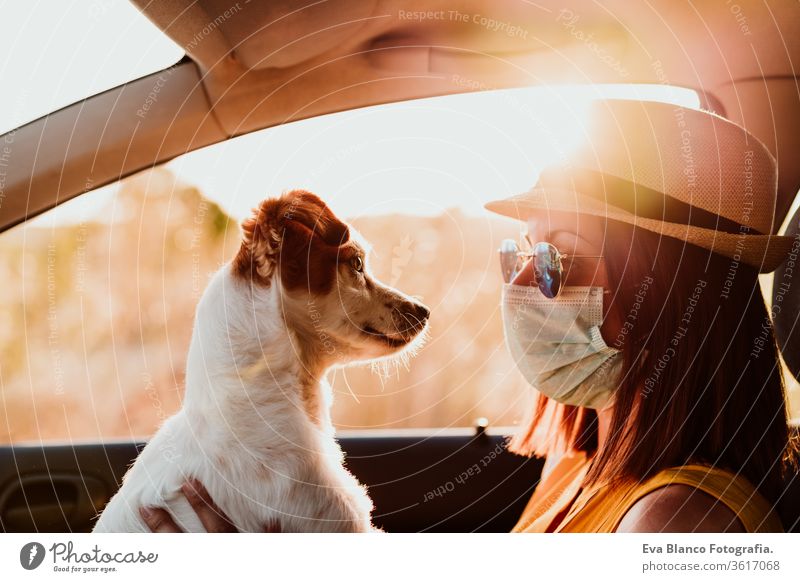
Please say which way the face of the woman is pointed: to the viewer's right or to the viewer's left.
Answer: to the viewer's left

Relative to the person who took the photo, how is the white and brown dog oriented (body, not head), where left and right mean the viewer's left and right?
facing to the right of the viewer

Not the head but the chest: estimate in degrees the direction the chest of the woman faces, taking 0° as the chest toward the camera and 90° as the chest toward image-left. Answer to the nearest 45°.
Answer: approximately 90°
